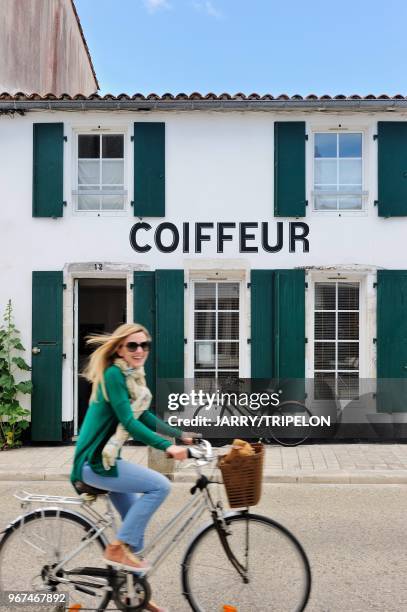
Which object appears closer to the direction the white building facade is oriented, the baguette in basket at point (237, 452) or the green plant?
the baguette in basket

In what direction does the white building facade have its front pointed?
toward the camera

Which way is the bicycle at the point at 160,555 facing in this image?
to the viewer's right

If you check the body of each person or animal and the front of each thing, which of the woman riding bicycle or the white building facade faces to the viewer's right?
the woman riding bicycle

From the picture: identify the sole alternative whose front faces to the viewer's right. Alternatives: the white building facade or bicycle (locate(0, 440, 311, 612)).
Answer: the bicycle

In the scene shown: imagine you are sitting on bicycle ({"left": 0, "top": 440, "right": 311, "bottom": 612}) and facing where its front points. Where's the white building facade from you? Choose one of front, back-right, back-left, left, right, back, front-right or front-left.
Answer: left

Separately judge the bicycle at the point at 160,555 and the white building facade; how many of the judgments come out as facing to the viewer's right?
1

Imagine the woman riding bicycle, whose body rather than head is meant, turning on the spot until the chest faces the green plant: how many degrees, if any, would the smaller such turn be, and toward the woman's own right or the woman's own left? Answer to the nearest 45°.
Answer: approximately 90° to the woman's own left

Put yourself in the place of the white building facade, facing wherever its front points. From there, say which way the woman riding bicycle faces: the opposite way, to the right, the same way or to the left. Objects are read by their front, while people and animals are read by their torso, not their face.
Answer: to the left

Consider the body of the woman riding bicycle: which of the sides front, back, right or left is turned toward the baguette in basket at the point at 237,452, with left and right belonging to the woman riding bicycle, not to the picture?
front

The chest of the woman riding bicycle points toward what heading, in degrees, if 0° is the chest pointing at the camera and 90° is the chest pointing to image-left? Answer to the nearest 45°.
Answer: approximately 270°

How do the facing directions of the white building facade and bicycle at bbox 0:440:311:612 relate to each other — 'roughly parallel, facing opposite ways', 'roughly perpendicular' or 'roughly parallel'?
roughly perpendicular
